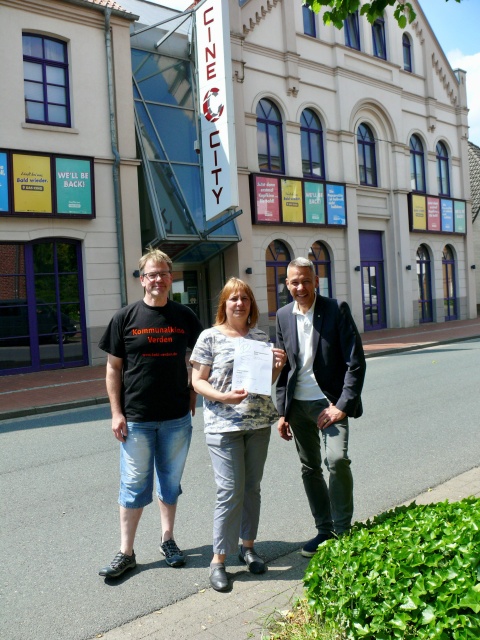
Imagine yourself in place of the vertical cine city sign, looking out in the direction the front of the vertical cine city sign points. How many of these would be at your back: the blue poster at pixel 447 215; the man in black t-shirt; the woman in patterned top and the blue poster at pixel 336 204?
2

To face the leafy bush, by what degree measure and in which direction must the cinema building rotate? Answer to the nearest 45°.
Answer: approximately 45° to its right

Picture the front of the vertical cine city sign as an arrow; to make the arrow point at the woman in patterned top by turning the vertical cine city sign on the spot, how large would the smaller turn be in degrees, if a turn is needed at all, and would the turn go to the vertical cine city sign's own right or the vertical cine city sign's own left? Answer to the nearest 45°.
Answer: approximately 45° to the vertical cine city sign's own left

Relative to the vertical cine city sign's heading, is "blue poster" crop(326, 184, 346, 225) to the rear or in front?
to the rear

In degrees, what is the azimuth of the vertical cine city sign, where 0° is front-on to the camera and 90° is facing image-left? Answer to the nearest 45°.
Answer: approximately 45°

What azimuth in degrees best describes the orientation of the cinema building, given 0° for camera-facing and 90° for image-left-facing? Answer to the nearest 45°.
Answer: approximately 315°

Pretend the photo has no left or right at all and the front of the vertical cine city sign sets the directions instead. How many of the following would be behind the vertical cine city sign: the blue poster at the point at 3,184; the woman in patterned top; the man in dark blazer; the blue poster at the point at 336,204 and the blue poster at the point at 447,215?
2

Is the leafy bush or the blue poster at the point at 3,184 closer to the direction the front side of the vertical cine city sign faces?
the blue poster

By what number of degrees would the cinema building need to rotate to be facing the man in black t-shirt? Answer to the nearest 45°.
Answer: approximately 45° to its right
